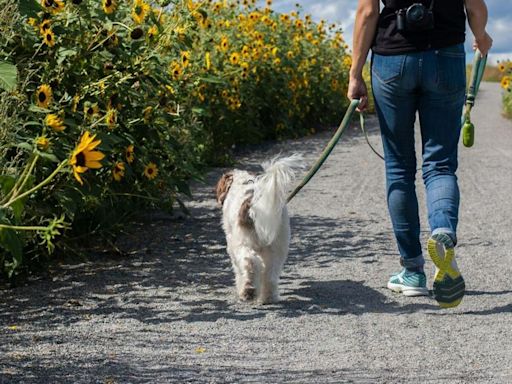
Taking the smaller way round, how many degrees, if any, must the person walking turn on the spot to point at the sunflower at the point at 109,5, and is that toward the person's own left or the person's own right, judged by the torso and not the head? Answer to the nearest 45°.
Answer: approximately 90° to the person's own left

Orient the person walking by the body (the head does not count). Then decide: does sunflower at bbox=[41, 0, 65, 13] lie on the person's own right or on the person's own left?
on the person's own left

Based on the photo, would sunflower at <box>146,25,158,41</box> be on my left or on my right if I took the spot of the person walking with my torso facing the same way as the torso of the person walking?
on my left

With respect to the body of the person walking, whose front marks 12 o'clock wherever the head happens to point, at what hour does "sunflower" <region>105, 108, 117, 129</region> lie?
The sunflower is roughly at 9 o'clock from the person walking.

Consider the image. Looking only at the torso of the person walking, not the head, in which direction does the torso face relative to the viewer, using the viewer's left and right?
facing away from the viewer

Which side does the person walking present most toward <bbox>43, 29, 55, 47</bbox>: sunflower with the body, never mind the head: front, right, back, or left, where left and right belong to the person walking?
left

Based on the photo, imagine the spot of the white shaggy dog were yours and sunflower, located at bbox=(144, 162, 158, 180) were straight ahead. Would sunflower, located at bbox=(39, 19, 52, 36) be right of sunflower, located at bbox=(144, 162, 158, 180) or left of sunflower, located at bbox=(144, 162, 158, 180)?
left

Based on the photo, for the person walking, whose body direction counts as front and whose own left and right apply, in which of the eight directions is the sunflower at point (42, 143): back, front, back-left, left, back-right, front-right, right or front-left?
back-left

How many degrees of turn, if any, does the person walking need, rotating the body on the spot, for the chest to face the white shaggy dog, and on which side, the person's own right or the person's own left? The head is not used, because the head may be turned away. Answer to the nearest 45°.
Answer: approximately 90° to the person's own left

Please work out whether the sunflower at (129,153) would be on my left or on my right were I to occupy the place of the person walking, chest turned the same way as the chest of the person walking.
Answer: on my left

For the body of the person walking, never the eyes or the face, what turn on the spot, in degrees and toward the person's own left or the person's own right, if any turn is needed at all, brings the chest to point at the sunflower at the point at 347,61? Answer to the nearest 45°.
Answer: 0° — they already face it

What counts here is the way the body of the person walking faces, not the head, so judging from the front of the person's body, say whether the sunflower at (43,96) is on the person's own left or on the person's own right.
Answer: on the person's own left

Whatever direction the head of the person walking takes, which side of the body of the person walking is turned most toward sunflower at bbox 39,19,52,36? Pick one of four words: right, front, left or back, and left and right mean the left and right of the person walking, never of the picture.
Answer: left

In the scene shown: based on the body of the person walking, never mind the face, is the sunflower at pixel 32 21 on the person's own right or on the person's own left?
on the person's own left

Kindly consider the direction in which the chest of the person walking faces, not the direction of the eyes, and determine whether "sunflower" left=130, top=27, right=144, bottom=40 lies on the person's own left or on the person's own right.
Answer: on the person's own left
